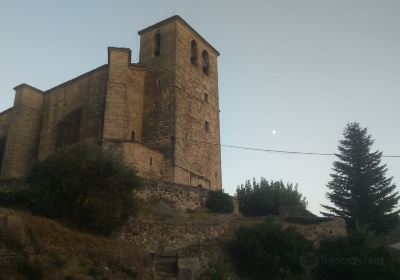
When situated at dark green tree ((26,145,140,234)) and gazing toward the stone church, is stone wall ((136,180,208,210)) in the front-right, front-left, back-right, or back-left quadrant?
front-right

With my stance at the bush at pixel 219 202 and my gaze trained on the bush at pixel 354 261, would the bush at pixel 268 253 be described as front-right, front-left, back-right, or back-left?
front-right

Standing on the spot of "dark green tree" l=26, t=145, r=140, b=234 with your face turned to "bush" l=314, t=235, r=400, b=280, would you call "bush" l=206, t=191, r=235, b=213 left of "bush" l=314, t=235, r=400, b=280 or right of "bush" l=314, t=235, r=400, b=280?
left

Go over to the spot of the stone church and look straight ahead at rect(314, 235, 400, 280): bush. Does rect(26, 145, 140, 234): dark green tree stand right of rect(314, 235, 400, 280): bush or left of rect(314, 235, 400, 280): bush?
right
